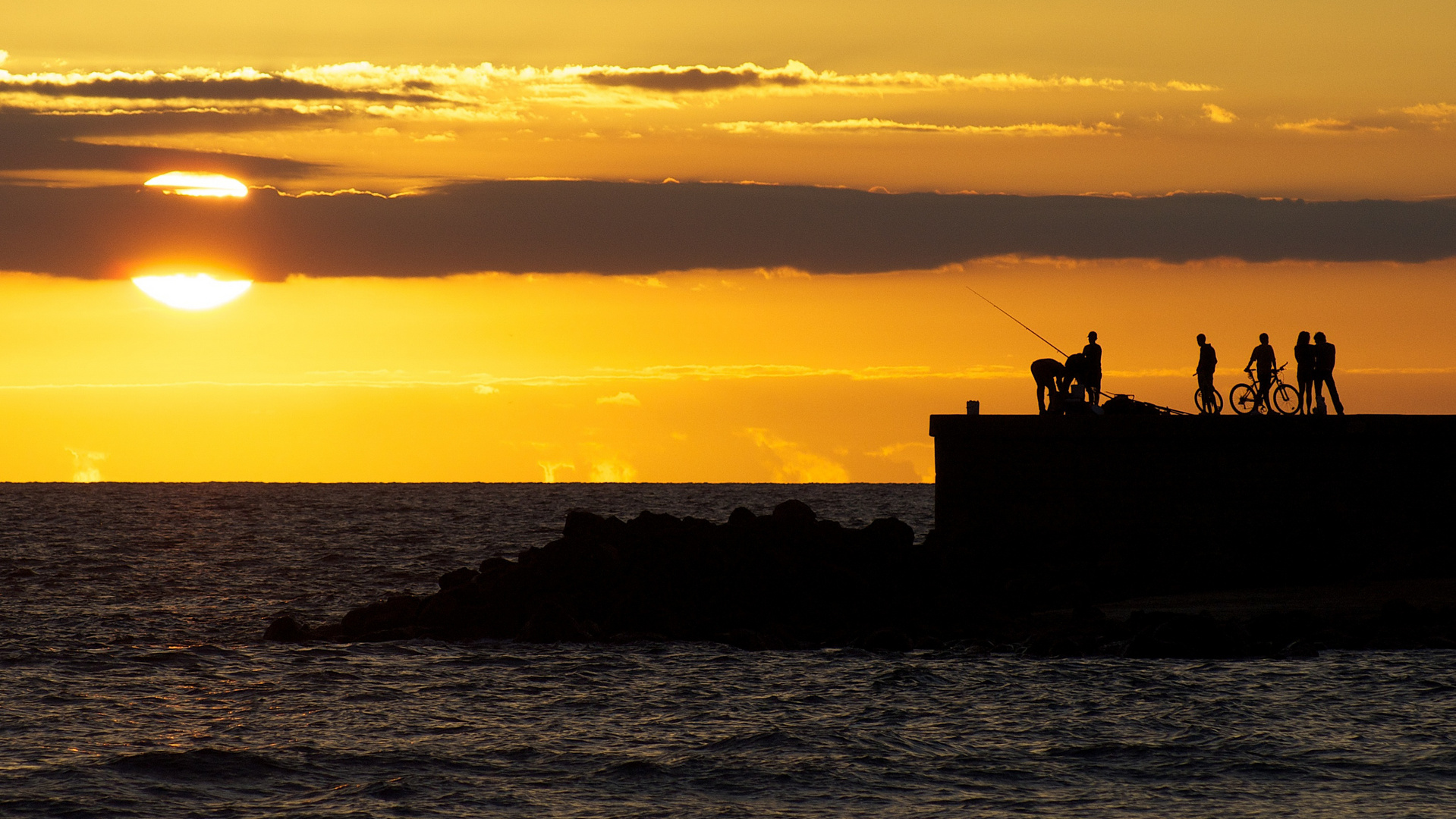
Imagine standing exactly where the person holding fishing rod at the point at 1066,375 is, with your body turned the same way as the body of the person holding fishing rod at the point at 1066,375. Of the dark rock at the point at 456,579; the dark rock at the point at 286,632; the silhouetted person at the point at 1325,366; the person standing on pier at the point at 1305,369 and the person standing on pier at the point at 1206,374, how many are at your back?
3

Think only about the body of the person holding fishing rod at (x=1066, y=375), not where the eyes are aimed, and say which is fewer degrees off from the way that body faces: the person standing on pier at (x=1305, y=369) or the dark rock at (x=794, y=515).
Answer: the dark rock

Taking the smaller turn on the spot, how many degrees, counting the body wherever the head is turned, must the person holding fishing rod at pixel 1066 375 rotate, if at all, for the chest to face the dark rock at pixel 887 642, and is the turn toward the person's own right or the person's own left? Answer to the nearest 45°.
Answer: approximately 45° to the person's own left

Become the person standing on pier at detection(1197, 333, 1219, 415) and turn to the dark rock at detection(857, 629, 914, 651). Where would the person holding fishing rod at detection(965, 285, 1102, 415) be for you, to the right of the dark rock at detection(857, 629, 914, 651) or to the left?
right

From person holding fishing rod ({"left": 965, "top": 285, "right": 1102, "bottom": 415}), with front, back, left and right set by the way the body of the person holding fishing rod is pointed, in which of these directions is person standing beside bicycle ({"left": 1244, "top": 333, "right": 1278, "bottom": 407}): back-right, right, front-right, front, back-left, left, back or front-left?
back

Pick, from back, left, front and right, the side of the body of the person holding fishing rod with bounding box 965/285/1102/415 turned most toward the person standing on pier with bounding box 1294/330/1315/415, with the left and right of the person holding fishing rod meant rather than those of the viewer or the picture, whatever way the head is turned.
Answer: back

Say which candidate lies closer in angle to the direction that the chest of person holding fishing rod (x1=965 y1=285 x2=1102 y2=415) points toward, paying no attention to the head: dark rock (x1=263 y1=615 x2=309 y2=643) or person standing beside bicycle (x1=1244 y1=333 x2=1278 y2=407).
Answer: the dark rock

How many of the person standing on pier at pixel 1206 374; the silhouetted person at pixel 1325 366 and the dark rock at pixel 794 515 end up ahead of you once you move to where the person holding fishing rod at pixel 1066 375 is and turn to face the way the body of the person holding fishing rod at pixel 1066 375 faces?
1

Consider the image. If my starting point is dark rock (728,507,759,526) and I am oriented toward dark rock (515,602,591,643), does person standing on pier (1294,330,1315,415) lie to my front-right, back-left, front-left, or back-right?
back-left

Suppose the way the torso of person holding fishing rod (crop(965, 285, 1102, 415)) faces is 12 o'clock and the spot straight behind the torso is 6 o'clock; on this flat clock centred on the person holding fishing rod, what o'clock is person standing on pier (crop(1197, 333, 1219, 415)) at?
The person standing on pier is roughly at 6 o'clock from the person holding fishing rod.
